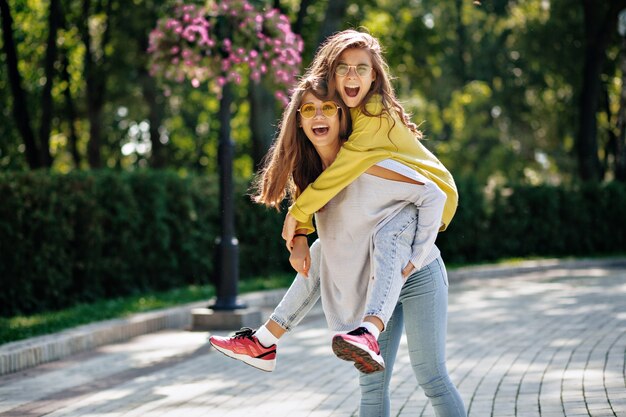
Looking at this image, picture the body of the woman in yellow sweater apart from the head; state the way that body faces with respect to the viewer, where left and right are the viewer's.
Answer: facing the viewer and to the left of the viewer

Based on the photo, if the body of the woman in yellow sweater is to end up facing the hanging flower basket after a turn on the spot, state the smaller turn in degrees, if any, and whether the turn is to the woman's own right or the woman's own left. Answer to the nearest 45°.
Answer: approximately 135° to the woman's own right

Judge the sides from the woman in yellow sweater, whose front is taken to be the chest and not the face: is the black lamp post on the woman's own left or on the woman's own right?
on the woman's own right

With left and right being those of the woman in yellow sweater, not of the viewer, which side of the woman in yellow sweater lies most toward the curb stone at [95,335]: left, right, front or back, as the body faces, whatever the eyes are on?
right

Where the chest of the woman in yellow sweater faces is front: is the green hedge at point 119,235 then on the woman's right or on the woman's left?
on the woman's right
